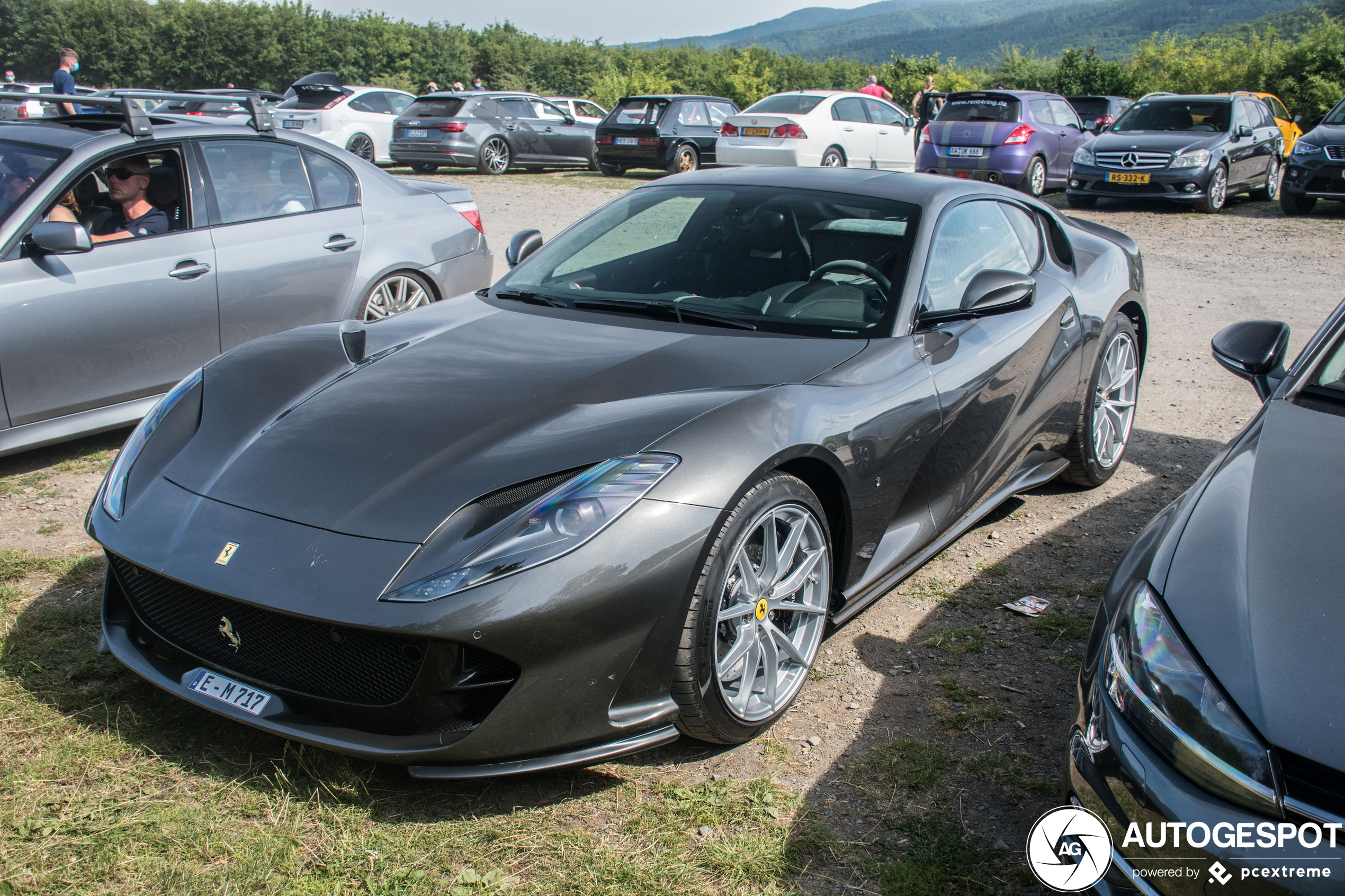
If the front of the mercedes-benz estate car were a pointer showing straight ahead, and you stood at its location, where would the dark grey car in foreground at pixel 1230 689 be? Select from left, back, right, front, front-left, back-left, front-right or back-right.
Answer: front-left

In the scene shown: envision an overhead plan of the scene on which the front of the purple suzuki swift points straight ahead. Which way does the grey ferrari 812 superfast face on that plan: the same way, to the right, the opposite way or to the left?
the opposite way

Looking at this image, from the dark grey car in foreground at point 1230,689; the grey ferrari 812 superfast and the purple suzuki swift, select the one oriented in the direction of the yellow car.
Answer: the purple suzuki swift

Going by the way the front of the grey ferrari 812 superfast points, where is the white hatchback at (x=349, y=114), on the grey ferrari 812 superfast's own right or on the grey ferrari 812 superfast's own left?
on the grey ferrari 812 superfast's own right

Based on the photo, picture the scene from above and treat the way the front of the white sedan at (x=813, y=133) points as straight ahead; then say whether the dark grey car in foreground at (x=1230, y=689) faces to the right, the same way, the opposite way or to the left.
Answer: the opposite way

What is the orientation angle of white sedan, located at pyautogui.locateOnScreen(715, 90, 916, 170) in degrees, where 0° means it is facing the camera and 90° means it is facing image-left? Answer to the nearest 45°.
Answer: approximately 225°

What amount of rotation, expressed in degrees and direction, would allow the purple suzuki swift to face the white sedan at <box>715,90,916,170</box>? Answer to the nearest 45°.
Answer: approximately 135° to its left

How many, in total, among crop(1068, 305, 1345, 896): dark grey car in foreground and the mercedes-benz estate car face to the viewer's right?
0

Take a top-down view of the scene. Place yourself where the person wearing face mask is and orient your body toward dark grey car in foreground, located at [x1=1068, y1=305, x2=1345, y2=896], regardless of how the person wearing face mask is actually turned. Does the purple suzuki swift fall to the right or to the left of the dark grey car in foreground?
left

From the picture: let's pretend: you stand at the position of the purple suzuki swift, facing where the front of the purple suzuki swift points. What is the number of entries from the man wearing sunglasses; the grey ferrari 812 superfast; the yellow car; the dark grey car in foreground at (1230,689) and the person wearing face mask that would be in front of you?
1

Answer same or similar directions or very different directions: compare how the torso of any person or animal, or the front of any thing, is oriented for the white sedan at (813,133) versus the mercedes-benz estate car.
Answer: very different directions

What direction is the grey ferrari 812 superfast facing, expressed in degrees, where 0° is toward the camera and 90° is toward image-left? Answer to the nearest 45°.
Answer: approximately 45°

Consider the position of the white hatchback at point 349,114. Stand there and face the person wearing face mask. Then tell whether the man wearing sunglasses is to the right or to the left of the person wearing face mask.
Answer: left

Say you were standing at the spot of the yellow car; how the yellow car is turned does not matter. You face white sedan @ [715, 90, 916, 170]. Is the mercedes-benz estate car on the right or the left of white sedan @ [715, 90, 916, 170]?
left

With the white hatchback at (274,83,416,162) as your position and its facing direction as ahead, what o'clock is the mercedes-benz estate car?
The mercedes-benz estate car is roughly at 3 o'clock from the white hatchback.
